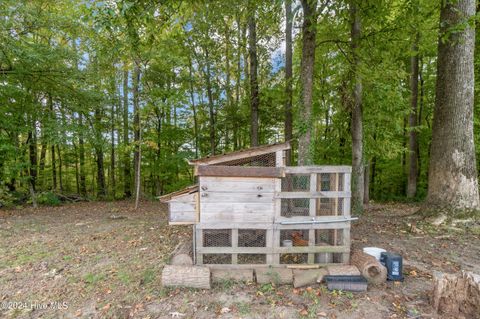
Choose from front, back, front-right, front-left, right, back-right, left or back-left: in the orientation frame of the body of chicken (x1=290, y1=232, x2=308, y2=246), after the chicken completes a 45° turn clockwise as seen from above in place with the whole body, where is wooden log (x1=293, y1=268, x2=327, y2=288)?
back-left

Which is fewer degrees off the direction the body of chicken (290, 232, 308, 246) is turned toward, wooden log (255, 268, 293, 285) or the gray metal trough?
the wooden log

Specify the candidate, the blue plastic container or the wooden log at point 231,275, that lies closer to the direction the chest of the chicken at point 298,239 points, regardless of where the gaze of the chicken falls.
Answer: the wooden log

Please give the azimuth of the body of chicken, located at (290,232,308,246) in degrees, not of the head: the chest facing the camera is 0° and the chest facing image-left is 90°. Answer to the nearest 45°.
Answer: approximately 90°

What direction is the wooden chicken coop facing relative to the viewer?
toward the camera
